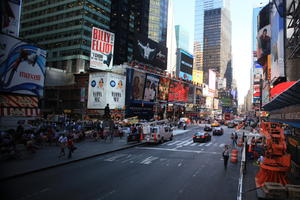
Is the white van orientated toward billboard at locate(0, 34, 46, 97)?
no

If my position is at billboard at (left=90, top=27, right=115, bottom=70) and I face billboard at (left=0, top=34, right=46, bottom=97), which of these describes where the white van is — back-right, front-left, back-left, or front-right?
front-left

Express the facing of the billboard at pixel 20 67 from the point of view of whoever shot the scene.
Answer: facing the viewer and to the right of the viewer

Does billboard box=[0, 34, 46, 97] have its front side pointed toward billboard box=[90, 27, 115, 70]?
no

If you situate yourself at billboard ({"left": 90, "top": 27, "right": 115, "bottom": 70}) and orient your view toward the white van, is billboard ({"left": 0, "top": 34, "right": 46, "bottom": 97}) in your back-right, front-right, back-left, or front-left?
front-right

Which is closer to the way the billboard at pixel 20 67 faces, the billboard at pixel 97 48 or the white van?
the white van
